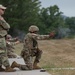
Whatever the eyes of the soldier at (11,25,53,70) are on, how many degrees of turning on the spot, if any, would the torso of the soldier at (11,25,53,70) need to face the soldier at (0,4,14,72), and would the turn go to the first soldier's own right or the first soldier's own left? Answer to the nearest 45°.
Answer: approximately 135° to the first soldier's own right

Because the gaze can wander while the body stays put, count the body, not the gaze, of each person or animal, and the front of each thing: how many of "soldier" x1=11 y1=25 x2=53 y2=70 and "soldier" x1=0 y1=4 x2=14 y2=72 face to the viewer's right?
2

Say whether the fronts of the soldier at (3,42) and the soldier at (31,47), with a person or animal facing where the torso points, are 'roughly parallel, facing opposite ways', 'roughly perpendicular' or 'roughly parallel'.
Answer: roughly parallel

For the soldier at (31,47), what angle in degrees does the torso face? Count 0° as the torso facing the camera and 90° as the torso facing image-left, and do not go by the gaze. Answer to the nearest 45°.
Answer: approximately 270°

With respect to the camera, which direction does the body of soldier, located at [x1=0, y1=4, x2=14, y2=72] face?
to the viewer's right
